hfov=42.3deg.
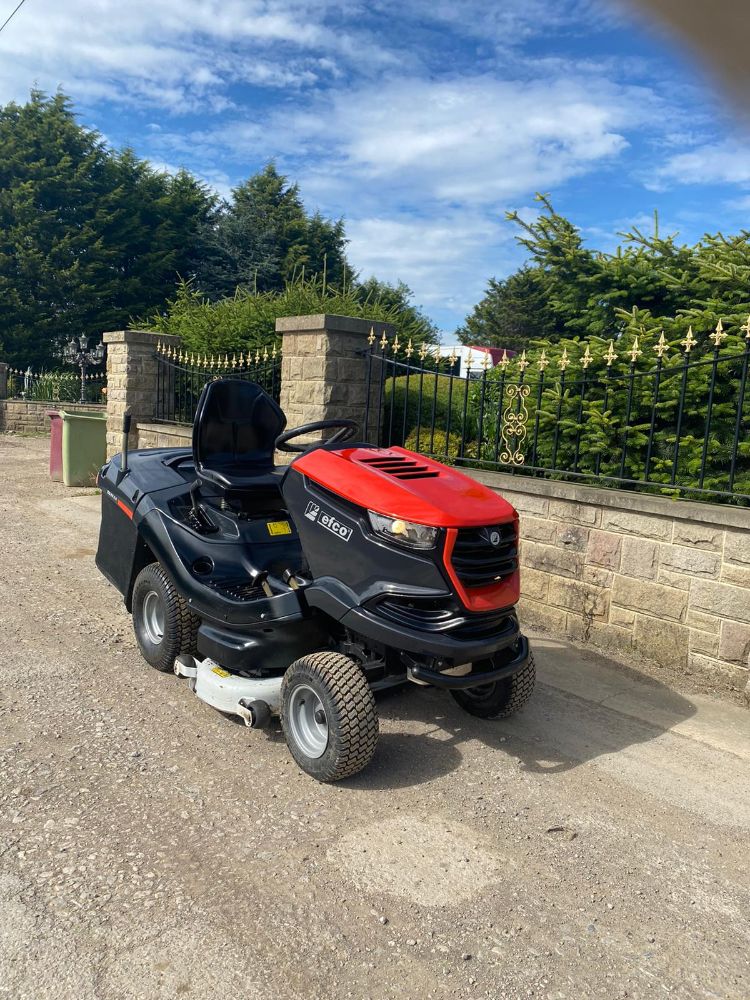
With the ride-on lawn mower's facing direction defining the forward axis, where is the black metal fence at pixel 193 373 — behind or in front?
behind

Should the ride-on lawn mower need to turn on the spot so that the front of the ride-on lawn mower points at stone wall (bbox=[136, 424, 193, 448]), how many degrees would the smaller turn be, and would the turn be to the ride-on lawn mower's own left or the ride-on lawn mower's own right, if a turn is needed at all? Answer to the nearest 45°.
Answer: approximately 135° to the ride-on lawn mower's own left

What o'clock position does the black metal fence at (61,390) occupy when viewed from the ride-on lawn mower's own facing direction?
The black metal fence is roughly at 7 o'clock from the ride-on lawn mower.

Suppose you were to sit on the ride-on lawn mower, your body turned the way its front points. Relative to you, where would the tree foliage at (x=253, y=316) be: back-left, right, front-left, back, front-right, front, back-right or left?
back-left

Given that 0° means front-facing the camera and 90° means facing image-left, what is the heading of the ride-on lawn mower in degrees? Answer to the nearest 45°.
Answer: approximately 315°

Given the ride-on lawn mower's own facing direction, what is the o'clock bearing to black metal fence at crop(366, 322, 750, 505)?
The black metal fence is roughly at 9 o'clock from the ride-on lawn mower.

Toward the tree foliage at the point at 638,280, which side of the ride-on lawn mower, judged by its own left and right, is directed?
left

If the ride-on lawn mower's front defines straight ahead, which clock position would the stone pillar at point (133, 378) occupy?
The stone pillar is roughly at 7 o'clock from the ride-on lawn mower.

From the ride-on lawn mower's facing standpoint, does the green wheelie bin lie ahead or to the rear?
to the rear
